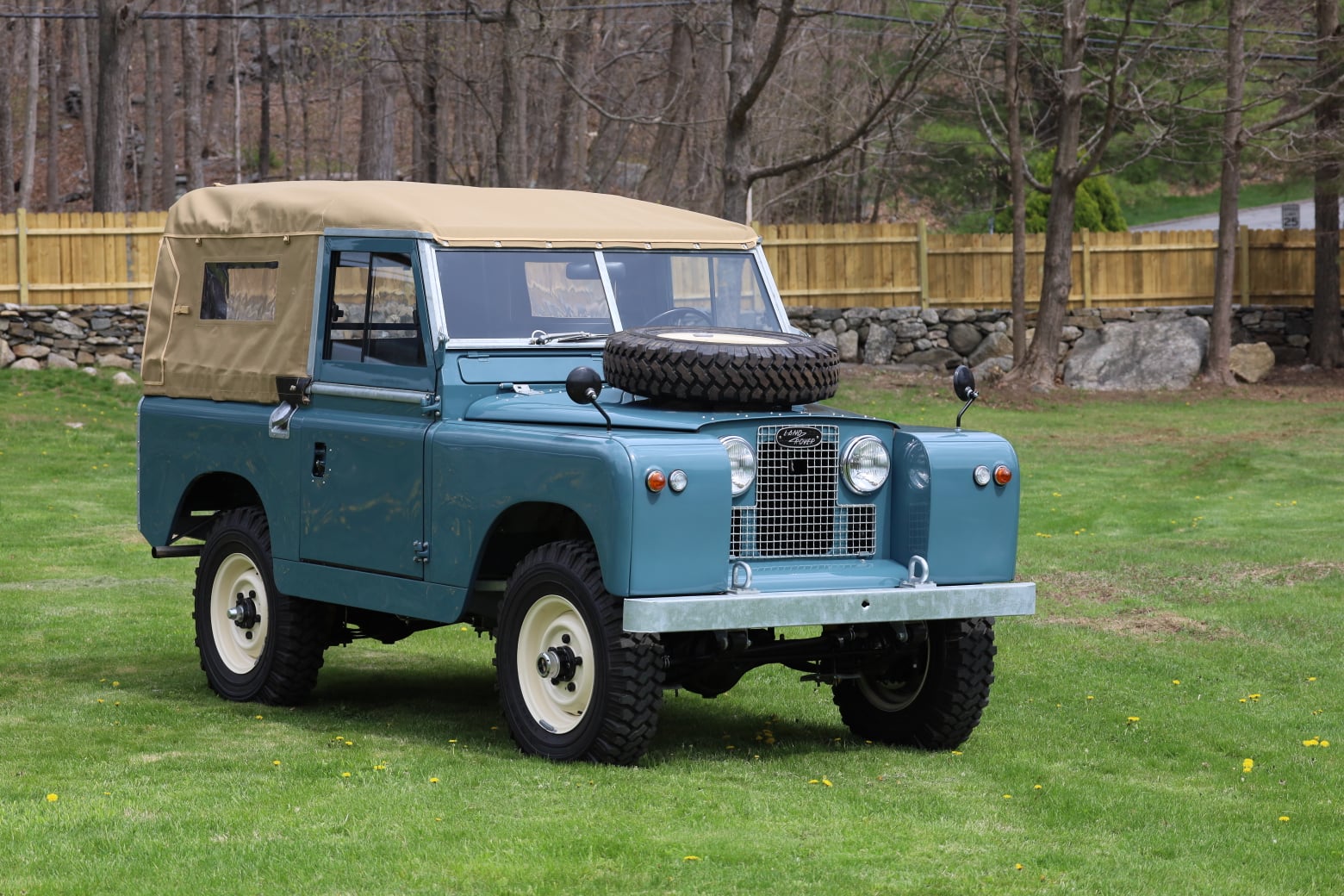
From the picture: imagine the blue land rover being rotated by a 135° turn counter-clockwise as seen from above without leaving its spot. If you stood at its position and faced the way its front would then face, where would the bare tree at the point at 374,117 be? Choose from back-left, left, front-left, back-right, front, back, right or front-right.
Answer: front

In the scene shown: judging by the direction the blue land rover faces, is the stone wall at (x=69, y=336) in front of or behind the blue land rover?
behind

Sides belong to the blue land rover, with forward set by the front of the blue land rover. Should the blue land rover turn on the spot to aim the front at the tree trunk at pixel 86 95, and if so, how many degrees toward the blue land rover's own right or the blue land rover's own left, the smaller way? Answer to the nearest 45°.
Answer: approximately 135° to the blue land rover's own left

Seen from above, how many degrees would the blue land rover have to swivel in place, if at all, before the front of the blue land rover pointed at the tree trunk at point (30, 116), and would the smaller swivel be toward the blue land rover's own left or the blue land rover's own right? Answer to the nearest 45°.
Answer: approximately 135° to the blue land rover's own left

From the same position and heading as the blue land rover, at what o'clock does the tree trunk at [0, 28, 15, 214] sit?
The tree trunk is roughly at 7 o'clock from the blue land rover.

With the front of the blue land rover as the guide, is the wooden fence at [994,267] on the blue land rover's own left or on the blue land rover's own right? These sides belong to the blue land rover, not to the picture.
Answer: on the blue land rover's own left

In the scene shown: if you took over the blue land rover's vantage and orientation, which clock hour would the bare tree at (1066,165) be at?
The bare tree is roughly at 8 o'clock from the blue land rover.

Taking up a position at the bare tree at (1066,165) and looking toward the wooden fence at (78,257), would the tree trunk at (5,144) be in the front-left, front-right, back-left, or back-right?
front-right

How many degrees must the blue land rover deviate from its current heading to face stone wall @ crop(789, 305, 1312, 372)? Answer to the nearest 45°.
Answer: approximately 135° to its left

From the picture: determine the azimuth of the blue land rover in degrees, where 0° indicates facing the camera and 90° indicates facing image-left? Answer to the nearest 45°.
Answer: approximately 315°
